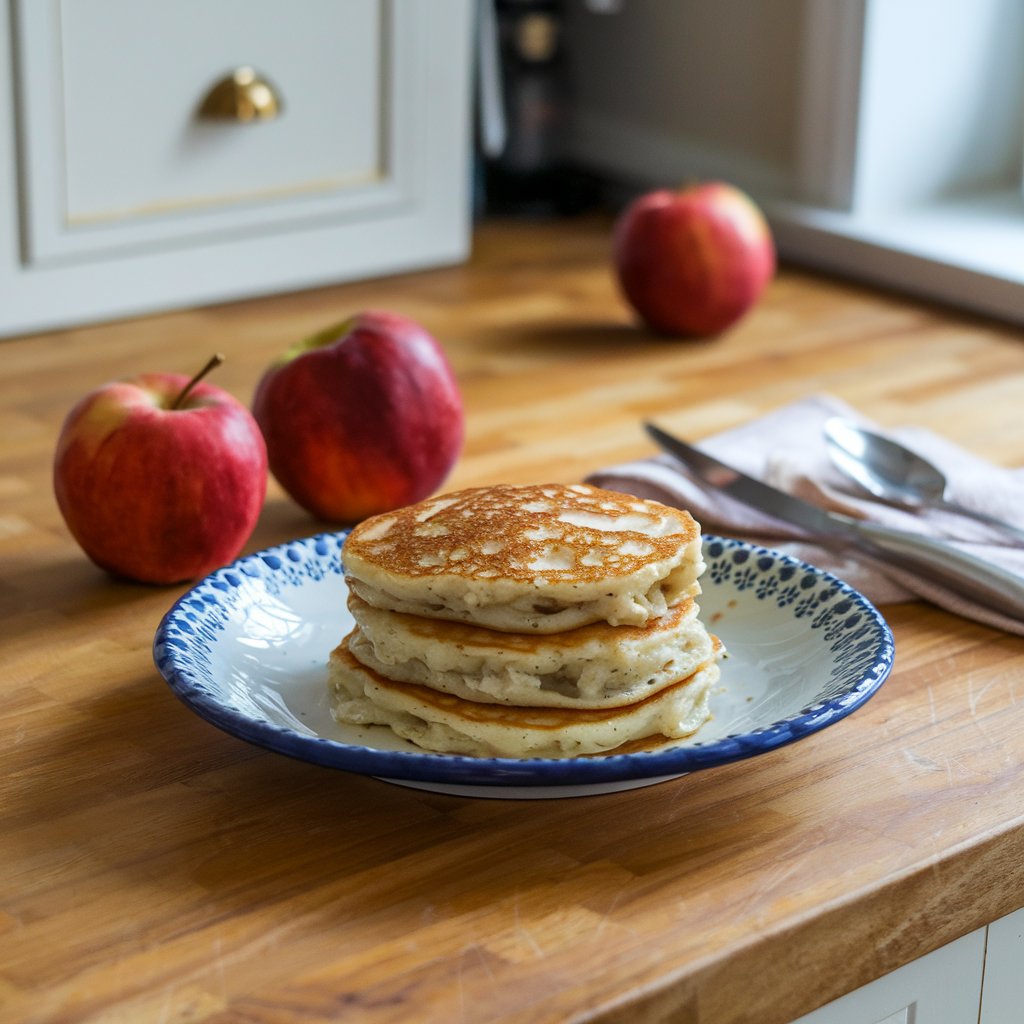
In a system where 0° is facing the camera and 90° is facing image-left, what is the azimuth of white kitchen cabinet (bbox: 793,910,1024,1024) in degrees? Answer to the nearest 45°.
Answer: approximately 315°

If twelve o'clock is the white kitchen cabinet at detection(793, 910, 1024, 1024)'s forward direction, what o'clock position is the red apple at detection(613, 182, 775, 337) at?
The red apple is roughly at 7 o'clock from the white kitchen cabinet.
